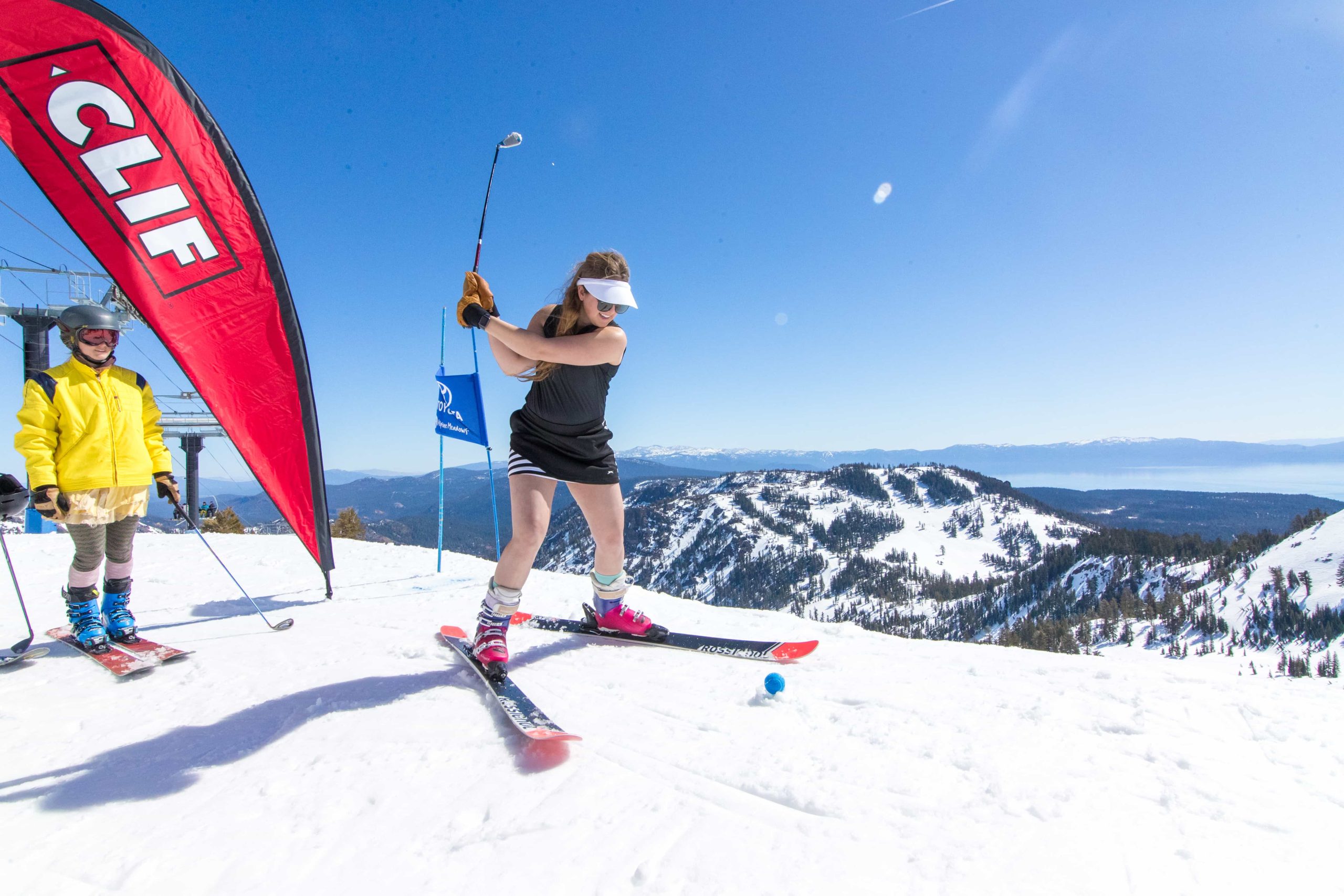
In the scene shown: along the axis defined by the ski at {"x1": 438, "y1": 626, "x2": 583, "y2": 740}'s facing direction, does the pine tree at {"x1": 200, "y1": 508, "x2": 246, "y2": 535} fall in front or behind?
behind

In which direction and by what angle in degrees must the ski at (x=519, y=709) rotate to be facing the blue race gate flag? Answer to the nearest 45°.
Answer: approximately 135° to its left

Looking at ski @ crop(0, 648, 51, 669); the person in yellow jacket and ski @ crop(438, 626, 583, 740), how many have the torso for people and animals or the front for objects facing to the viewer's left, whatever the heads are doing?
0

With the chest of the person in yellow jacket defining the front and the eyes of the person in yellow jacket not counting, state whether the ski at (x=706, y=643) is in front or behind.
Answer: in front

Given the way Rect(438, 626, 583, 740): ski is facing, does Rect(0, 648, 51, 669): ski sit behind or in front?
behind

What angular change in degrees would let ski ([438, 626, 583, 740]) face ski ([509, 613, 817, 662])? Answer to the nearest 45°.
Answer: approximately 90° to its left

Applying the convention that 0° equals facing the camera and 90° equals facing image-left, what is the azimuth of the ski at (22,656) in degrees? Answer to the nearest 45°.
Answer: approximately 270°

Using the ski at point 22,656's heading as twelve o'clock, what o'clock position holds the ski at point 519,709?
the ski at point 519,709 is roughly at 2 o'clock from the ski at point 22,656.

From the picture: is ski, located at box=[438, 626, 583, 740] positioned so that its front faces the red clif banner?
no

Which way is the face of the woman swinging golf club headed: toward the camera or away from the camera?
toward the camera

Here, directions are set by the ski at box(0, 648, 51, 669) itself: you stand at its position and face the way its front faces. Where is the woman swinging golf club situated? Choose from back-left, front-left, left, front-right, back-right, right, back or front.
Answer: front-right

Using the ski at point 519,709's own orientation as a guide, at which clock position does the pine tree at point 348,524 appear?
The pine tree is roughly at 7 o'clock from the ski.

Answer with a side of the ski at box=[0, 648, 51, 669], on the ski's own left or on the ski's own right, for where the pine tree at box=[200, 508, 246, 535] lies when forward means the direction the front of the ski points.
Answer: on the ski's own left

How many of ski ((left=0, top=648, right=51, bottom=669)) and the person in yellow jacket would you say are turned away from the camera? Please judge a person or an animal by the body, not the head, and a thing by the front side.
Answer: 0

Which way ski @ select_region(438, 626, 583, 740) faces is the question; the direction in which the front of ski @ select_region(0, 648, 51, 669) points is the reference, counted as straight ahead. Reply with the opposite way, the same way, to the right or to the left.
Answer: to the right

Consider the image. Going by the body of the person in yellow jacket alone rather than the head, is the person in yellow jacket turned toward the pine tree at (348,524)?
no
